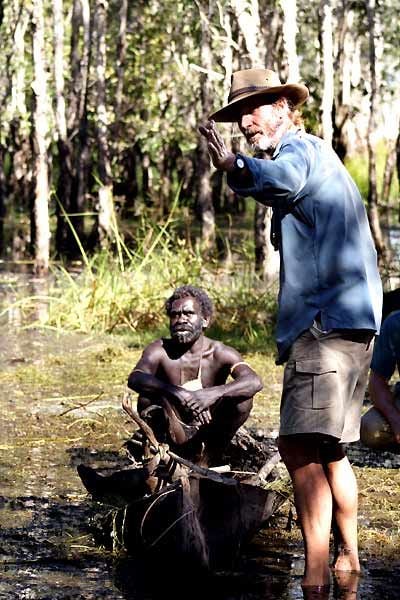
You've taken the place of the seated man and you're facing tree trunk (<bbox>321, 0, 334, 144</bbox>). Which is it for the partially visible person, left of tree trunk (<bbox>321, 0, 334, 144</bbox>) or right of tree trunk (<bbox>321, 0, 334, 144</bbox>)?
right

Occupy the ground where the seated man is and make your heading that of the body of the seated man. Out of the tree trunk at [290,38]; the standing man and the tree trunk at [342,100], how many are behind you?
2

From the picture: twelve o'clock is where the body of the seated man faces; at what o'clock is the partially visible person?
The partially visible person is roughly at 8 o'clock from the seated man.

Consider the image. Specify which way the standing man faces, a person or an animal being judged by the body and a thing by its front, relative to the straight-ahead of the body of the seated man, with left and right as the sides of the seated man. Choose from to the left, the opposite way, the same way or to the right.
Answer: to the right

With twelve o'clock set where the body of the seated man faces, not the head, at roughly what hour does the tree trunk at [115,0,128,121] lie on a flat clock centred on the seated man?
The tree trunk is roughly at 6 o'clock from the seated man.

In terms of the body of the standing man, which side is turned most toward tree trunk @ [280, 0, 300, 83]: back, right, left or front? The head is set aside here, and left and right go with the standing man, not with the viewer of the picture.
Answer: right

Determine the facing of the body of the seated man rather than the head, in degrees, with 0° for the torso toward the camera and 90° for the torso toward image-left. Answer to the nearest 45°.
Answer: approximately 0°

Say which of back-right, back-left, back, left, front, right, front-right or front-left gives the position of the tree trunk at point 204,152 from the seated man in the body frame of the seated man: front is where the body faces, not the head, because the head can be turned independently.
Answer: back

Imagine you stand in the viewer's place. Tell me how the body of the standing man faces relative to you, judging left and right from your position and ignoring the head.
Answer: facing to the left of the viewer

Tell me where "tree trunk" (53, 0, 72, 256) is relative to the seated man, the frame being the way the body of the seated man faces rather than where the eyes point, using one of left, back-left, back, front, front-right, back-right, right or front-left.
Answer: back

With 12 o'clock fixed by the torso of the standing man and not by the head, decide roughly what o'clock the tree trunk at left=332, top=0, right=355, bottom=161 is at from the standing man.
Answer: The tree trunk is roughly at 3 o'clock from the standing man.

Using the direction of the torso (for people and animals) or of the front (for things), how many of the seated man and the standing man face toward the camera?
1

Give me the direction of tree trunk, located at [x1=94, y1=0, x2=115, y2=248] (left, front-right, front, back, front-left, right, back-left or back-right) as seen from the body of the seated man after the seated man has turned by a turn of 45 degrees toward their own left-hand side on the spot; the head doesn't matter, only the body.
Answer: back-left
